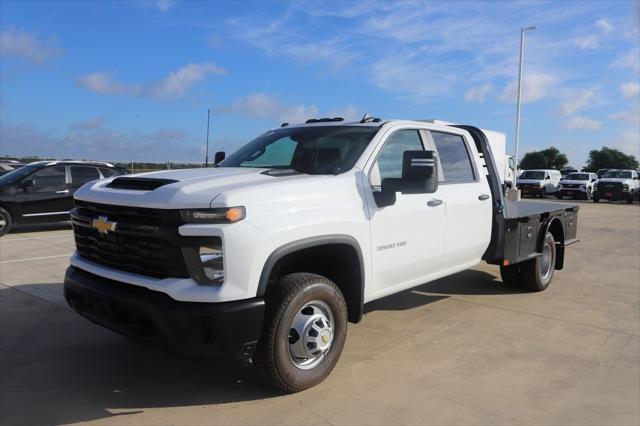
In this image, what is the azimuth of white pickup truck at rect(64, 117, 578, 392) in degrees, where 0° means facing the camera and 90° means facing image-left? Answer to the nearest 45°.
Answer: approximately 45°

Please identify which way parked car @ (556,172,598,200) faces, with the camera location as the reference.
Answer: facing the viewer and to the left of the viewer

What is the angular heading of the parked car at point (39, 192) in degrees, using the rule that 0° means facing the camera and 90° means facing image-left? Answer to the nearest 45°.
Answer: approximately 90°

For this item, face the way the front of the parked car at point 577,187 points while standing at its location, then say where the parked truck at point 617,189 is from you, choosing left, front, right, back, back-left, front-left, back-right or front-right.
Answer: left

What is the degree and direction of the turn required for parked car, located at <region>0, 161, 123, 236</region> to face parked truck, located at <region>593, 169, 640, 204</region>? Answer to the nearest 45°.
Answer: approximately 180°

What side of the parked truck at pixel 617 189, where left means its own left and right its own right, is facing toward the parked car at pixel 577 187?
right

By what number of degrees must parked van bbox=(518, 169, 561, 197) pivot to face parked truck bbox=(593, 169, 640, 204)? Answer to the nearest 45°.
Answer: approximately 90° to its left

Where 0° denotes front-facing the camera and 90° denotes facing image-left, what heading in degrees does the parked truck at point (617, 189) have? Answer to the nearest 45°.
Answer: approximately 45°

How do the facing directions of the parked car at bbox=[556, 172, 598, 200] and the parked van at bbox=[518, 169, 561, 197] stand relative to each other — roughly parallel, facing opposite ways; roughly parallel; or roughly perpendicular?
roughly parallel

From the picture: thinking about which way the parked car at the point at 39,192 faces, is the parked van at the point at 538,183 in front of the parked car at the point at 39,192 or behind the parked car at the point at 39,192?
behind

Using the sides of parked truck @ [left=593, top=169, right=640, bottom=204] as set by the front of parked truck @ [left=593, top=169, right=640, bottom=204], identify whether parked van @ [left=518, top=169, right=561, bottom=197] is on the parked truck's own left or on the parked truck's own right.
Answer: on the parked truck's own right

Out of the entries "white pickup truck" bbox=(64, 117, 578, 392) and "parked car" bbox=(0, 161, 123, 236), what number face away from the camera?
0

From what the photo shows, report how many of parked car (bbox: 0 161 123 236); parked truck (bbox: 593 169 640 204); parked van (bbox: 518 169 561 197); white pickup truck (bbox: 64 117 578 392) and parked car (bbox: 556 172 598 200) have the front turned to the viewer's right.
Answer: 0
